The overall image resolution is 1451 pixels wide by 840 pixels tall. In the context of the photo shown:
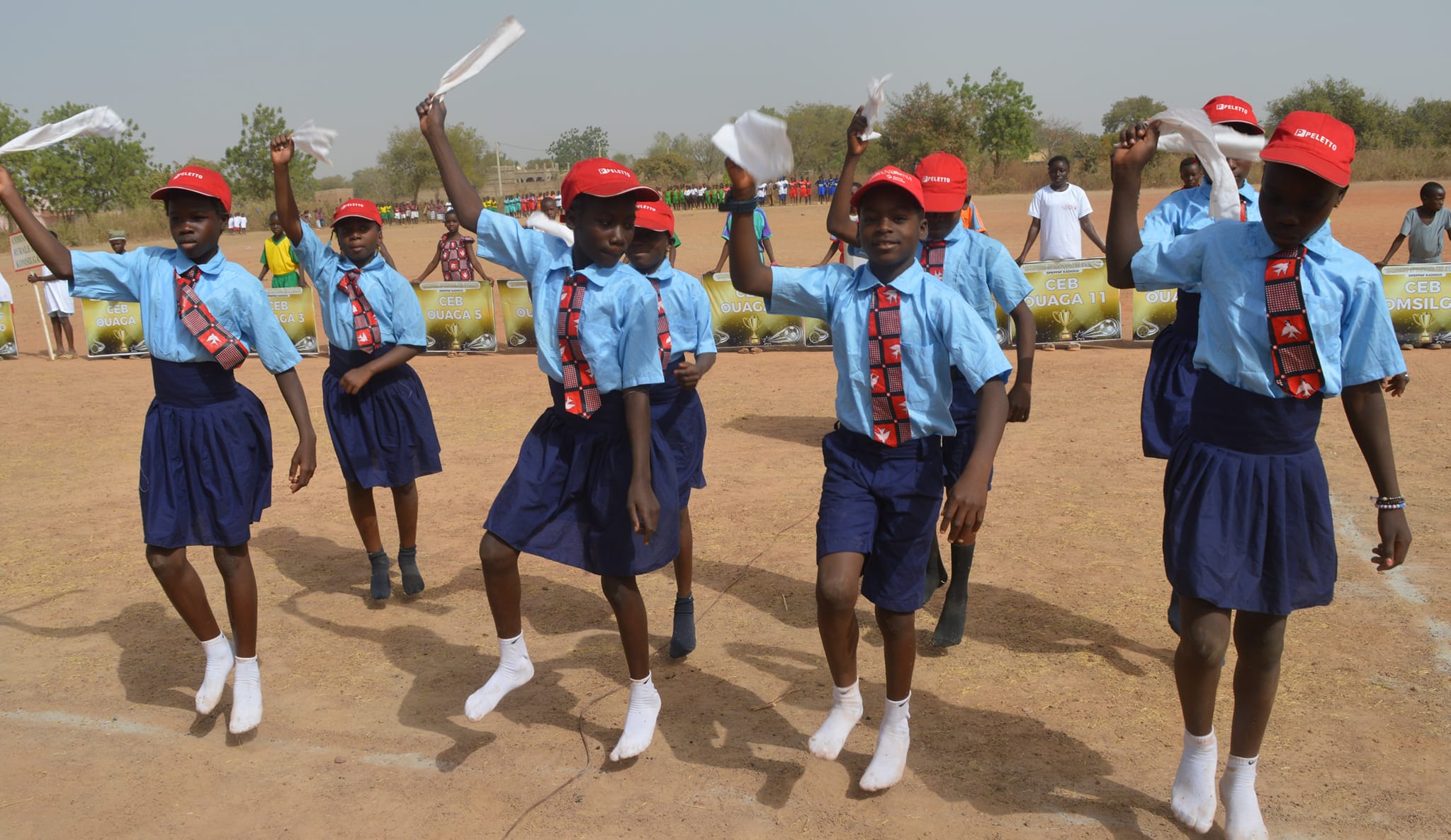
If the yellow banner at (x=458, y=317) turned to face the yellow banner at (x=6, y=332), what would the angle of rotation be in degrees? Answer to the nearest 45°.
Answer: approximately 90° to its right

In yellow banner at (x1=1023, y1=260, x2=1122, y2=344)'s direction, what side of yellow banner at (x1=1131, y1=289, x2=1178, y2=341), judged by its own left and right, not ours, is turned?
right

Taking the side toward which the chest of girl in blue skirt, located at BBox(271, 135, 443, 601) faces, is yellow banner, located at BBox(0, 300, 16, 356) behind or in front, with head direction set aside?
behind

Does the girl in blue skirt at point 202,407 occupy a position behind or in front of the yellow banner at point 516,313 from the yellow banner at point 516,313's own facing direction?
in front

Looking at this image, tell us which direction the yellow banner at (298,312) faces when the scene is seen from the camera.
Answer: facing the viewer

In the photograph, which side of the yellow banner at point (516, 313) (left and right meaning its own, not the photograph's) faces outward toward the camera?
front

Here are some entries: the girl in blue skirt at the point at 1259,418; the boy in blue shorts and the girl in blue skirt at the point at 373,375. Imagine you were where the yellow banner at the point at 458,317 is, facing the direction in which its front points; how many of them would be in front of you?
3

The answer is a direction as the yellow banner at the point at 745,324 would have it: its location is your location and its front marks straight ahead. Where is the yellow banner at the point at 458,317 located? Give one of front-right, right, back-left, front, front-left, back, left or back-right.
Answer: right

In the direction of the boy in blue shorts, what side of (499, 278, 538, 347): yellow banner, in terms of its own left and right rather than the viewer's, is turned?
front

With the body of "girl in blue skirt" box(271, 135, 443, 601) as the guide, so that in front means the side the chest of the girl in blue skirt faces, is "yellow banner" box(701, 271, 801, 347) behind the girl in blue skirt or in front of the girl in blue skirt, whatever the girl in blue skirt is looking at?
behind

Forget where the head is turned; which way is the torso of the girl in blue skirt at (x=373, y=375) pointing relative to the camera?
toward the camera
